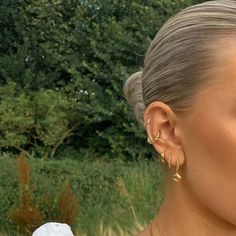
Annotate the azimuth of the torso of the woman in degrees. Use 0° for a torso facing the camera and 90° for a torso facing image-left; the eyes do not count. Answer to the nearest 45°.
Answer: approximately 315°
